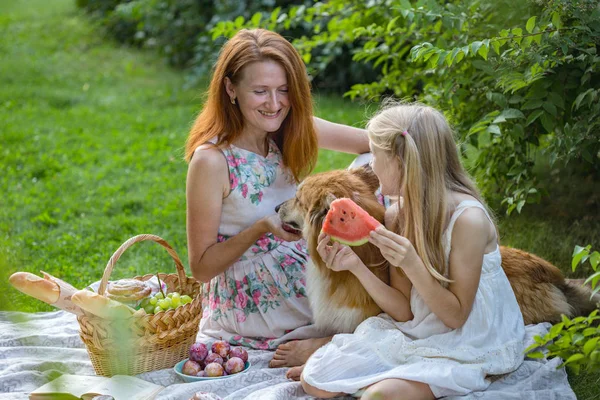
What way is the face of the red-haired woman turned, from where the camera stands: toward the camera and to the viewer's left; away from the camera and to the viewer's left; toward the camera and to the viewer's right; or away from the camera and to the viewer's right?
toward the camera and to the viewer's right

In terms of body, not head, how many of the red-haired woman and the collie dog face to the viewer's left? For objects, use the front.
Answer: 1

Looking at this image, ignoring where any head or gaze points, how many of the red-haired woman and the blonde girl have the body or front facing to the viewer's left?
1

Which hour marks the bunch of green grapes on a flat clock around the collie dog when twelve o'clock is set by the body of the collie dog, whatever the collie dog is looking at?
The bunch of green grapes is roughly at 12 o'clock from the collie dog.

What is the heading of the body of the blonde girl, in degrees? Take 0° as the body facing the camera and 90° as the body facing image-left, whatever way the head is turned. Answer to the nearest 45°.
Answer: approximately 90°

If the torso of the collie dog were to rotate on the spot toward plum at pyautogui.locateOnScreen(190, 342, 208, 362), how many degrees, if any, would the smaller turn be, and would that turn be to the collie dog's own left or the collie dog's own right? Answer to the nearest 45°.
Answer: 0° — it already faces it

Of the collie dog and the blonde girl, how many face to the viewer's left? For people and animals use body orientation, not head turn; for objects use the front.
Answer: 2

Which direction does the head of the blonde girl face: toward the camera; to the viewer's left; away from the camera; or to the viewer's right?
to the viewer's left

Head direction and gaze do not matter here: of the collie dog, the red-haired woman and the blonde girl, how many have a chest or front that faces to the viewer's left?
2

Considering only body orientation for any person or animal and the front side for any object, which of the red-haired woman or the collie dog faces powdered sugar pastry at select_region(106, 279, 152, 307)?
the collie dog

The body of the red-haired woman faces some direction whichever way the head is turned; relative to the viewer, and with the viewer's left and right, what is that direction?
facing the viewer and to the right of the viewer

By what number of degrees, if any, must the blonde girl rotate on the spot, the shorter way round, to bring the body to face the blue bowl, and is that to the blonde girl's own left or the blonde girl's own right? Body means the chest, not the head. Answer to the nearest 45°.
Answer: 0° — they already face it

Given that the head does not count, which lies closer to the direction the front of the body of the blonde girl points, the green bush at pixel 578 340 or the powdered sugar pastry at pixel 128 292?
the powdered sugar pastry

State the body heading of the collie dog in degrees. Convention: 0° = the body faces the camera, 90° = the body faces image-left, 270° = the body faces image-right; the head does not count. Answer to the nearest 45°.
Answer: approximately 90°
